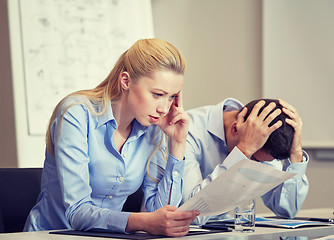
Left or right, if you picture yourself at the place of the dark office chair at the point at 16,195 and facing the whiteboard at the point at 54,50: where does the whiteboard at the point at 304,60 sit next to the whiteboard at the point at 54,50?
right

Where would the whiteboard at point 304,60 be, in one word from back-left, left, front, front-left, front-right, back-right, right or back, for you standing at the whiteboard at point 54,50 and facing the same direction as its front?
left

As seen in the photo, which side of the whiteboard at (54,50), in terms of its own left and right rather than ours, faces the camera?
front

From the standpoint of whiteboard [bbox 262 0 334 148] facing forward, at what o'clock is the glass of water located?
The glass of water is roughly at 12 o'clock from the whiteboard.

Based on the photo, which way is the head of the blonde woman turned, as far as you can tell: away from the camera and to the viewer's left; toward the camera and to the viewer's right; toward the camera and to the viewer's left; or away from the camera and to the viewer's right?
toward the camera and to the viewer's right

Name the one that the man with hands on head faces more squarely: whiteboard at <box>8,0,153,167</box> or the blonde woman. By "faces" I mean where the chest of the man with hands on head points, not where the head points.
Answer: the blonde woman

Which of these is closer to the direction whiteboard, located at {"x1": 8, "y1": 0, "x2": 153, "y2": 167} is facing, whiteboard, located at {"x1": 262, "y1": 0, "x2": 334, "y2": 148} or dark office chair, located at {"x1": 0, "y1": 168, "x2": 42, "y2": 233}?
the dark office chair

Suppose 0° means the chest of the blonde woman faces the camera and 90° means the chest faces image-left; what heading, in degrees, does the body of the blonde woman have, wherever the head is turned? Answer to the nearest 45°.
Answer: approximately 315°

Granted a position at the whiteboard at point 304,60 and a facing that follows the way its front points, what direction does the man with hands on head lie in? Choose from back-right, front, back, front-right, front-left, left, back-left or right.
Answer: front

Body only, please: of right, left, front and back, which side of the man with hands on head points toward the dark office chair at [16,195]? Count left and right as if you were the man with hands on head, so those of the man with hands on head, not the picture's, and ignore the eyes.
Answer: right

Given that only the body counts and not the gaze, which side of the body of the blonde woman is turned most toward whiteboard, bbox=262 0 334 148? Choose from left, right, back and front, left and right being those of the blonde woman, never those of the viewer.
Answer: left

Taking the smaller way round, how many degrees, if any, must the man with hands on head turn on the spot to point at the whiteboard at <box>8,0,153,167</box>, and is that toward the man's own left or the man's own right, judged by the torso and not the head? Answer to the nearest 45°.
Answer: approximately 180°

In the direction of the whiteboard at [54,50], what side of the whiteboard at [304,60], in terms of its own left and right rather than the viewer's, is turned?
right

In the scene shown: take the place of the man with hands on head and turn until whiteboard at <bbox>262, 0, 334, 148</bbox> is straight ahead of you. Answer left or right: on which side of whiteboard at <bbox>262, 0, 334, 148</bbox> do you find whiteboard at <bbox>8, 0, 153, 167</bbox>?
left
